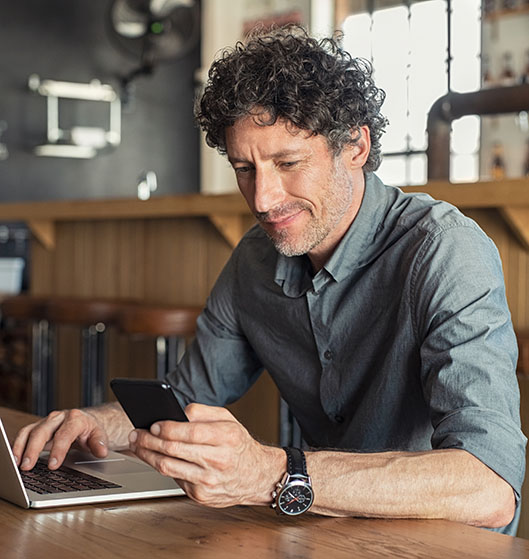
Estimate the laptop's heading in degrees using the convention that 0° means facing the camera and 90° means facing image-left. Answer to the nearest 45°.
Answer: approximately 225°

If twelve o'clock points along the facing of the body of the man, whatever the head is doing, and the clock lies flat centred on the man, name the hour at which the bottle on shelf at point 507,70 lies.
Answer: The bottle on shelf is roughly at 5 o'clock from the man.

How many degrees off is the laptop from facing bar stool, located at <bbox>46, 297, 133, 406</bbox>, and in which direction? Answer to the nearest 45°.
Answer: approximately 45° to its left

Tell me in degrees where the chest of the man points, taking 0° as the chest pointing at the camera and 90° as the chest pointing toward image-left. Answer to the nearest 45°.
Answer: approximately 45°

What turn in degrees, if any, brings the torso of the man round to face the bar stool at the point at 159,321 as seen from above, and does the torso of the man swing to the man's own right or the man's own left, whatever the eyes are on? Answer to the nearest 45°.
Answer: approximately 135° to the man's own right

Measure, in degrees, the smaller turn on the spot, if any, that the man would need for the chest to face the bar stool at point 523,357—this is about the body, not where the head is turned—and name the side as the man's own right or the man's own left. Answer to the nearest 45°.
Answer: approximately 180°

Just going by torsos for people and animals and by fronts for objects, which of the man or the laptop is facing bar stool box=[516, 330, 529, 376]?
the laptop

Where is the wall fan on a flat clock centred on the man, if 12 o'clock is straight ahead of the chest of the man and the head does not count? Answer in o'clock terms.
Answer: The wall fan is roughly at 4 o'clock from the man.

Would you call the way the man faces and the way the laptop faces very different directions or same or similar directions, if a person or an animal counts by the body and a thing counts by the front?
very different directions

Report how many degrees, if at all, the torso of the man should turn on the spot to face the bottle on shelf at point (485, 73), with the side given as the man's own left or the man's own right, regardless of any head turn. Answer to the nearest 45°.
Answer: approximately 135° to the man's own right
